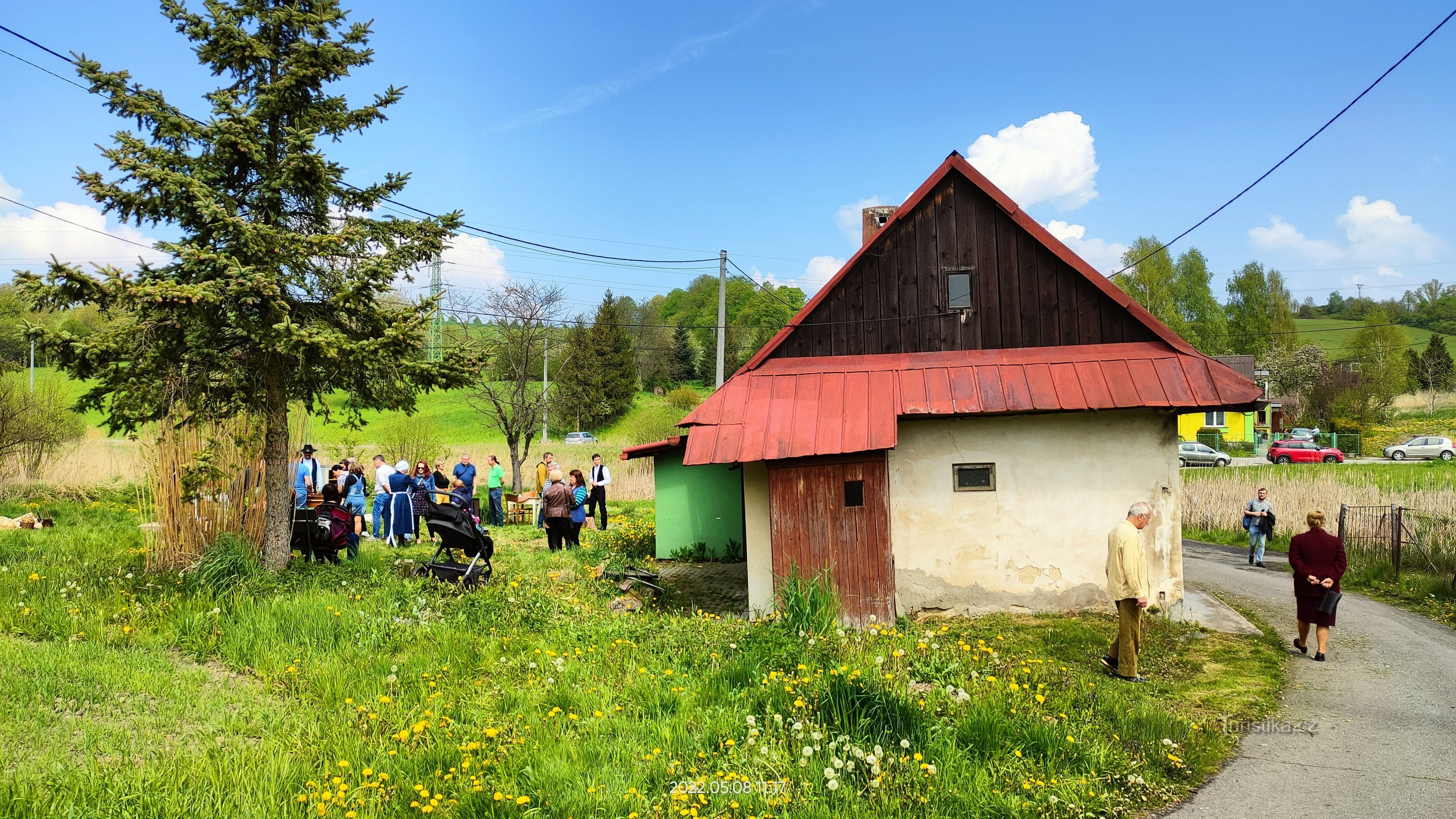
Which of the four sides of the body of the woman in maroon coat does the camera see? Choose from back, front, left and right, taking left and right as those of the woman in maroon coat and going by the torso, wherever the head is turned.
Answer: back

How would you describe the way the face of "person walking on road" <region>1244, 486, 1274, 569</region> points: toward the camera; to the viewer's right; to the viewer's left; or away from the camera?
toward the camera

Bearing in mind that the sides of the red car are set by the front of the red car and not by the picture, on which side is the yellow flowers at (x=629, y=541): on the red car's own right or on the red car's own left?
on the red car's own right

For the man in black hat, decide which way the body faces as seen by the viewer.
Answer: toward the camera

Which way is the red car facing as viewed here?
to the viewer's right

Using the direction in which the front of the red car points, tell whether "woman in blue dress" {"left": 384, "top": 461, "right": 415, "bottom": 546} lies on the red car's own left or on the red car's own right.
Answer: on the red car's own right

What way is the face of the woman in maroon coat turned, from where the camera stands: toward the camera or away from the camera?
away from the camera

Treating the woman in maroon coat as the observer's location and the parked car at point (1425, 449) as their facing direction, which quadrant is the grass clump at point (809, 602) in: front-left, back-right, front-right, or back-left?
back-left

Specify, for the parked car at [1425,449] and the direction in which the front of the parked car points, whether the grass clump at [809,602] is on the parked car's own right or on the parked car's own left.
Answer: on the parked car's own left

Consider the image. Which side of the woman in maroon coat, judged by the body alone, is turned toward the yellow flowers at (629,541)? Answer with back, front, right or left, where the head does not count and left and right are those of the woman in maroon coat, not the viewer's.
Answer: left

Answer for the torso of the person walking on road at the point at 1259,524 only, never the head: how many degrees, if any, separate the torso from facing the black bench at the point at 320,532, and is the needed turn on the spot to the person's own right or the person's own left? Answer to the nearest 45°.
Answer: approximately 45° to the person's own right

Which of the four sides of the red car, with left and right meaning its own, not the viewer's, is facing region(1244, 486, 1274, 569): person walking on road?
right

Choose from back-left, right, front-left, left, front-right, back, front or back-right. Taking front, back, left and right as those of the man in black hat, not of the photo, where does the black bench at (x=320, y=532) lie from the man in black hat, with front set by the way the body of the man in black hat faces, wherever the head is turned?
front

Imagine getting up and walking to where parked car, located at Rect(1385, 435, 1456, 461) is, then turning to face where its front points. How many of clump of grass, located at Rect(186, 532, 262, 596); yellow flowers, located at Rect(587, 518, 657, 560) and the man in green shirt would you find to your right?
0

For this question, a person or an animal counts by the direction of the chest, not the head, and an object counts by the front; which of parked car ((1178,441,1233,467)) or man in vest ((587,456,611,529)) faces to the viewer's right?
the parked car

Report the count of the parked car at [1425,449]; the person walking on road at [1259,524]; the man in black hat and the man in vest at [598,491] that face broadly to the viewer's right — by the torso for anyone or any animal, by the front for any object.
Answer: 0
